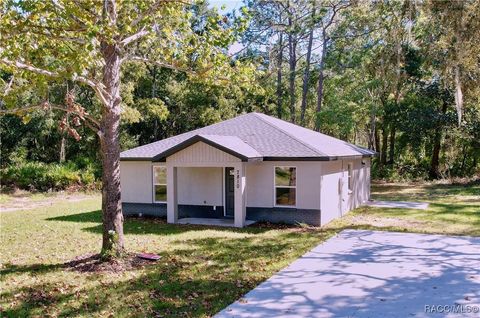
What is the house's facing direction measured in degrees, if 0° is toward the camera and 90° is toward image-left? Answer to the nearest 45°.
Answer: approximately 45°

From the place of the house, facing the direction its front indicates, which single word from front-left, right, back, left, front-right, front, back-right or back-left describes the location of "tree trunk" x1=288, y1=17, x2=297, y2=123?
back-right

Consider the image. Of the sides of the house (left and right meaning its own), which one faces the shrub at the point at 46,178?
right

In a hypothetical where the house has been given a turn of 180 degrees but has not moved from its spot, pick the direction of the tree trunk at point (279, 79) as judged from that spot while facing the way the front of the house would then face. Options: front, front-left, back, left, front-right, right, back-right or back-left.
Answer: front-left

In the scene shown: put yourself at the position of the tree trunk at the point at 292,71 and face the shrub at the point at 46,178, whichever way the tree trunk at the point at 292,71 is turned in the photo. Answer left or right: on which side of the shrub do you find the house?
left

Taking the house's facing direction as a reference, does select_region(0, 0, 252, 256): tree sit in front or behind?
in front

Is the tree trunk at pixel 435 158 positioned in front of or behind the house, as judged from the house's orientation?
behind

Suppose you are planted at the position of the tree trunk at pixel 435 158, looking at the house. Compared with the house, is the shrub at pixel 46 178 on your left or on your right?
right

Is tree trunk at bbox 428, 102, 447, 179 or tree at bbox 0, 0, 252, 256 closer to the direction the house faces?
the tree
